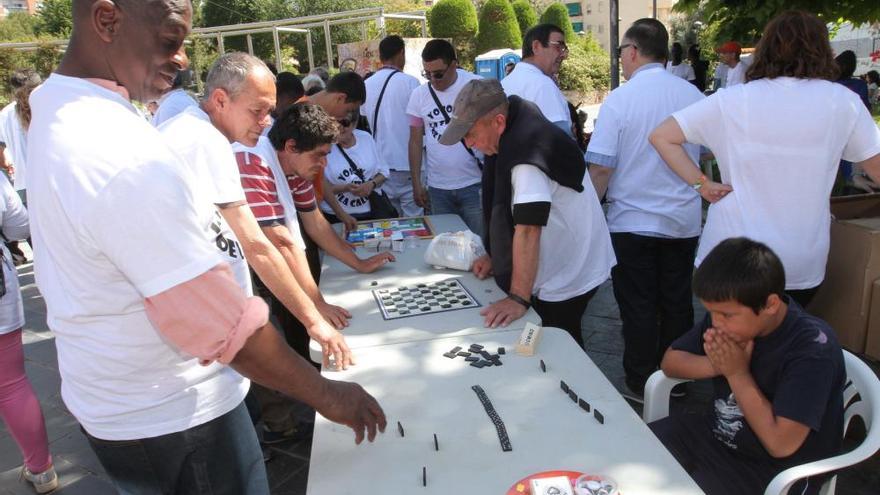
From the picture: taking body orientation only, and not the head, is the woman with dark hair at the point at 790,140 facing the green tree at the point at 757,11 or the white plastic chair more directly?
the green tree

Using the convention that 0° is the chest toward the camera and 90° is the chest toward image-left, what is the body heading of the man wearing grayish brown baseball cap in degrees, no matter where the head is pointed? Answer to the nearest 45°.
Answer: approximately 90°

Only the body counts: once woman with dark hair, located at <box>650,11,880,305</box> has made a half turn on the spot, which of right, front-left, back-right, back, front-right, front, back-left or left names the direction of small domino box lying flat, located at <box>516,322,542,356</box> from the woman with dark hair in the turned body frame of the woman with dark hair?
front-right

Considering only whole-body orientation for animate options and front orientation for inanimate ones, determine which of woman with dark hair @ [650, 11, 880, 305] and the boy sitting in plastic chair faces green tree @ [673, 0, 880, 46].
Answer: the woman with dark hair

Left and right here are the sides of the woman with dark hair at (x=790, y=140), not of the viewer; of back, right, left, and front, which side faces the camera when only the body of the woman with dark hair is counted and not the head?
back

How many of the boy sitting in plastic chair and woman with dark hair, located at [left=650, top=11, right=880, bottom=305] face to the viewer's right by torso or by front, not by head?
0

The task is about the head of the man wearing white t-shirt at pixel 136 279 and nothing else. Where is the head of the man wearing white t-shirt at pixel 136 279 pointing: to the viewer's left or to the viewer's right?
to the viewer's right

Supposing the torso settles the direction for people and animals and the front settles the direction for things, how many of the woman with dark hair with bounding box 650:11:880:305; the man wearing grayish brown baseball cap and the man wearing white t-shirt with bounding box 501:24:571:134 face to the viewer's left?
1

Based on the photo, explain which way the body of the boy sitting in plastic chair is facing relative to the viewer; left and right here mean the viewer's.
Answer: facing the viewer and to the left of the viewer

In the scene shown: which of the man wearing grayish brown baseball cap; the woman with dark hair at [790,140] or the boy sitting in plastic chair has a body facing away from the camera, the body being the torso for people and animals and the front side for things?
the woman with dark hair

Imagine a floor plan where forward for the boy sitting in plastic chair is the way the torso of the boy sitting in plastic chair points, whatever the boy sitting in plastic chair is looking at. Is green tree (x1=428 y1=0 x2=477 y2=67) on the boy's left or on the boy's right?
on the boy's right
